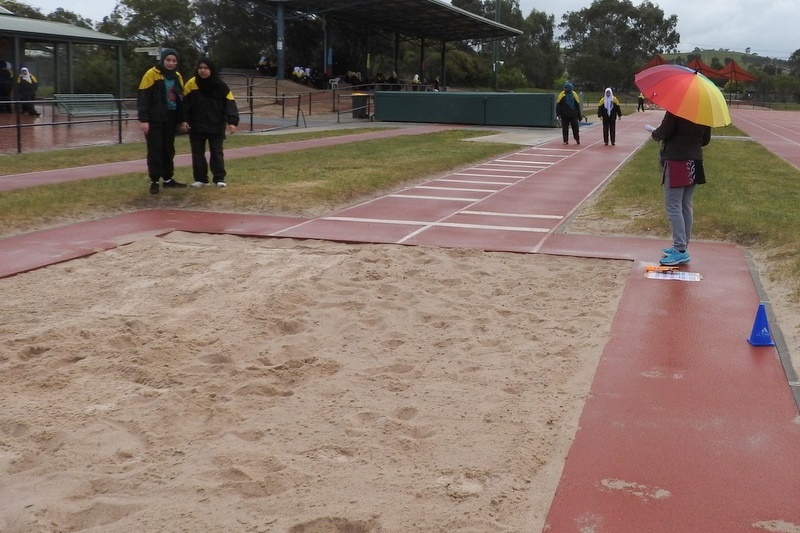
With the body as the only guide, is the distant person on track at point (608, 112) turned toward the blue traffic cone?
yes

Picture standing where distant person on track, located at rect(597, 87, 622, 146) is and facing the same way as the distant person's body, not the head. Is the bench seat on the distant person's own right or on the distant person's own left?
on the distant person's own right

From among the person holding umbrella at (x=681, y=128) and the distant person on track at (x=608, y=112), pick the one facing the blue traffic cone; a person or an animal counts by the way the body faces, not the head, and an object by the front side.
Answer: the distant person on track

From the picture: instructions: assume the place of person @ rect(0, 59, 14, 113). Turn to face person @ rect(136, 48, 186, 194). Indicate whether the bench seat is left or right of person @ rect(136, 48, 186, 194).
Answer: left

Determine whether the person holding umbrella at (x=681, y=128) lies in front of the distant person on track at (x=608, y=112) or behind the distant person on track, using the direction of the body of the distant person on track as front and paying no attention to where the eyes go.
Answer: in front

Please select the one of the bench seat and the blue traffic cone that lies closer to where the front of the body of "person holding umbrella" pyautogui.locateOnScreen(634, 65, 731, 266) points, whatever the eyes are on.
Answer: the bench seat

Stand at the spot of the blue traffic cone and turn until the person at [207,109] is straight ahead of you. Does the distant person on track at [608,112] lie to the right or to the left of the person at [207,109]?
right

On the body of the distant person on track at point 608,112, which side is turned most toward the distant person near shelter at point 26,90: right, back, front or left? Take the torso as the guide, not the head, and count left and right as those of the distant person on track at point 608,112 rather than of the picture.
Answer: right

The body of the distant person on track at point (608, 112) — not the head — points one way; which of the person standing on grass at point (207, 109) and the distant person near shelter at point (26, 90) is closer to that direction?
the person standing on grass
